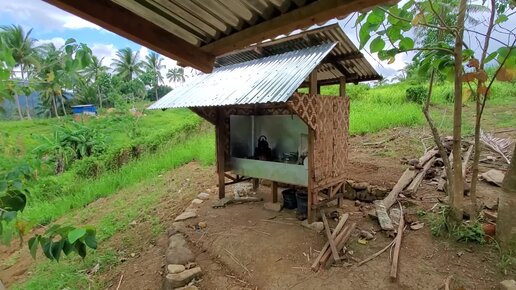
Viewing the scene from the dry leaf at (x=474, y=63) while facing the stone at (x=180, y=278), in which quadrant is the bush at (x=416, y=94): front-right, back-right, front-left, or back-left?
back-right

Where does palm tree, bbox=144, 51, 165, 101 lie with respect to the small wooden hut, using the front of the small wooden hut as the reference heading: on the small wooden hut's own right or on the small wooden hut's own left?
on the small wooden hut's own right

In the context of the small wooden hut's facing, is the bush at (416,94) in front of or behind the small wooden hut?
behind

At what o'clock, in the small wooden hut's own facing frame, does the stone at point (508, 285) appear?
The stone is roughly at 9 o'clock from the small wooden hut.

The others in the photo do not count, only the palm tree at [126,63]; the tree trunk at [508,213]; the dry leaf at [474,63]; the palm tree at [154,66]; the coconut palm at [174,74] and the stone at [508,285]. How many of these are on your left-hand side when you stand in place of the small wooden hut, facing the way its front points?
3

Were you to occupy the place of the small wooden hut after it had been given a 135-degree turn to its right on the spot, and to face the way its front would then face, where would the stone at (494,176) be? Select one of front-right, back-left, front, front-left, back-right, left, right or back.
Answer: right

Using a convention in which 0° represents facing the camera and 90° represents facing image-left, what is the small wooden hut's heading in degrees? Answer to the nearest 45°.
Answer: approximately 45°

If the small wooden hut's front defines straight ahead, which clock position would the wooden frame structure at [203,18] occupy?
The wooden frame structure is roughly at 11 o'clock from the small wooden hut.
